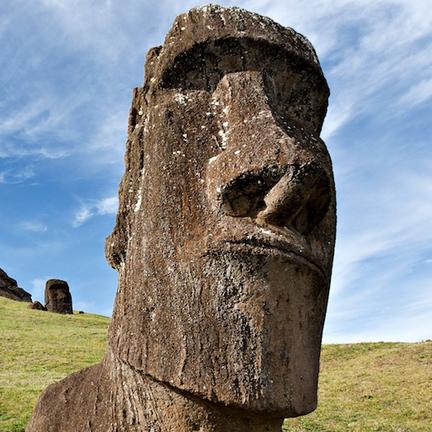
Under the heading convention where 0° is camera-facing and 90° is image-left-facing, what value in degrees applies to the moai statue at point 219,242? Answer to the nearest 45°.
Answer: approximately 315°

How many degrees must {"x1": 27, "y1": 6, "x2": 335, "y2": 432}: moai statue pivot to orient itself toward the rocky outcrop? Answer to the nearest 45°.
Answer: approximately 135° to its left

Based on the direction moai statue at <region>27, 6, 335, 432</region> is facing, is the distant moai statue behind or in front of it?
behind
